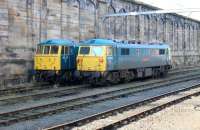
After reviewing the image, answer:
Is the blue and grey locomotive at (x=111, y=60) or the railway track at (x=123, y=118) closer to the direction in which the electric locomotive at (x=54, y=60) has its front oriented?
the railway track

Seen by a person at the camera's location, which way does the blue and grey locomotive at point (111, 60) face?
facing the viewer and to the left of the viewer

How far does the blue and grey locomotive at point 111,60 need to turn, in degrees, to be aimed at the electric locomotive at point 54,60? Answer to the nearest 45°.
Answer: approximately 45° to its right

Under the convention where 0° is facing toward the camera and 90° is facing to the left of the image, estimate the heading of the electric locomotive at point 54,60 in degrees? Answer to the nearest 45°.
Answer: approximately 45°

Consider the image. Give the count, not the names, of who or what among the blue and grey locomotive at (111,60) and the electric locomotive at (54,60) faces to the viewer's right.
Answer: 0

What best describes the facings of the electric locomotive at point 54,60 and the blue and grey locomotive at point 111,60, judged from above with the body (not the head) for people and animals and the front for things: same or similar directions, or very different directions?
same or similar directions
